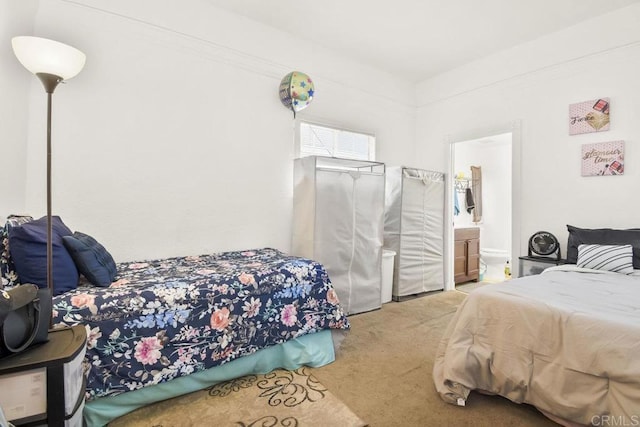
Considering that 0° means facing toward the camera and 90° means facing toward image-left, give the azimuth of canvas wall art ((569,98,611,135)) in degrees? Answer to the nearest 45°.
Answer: approximately 45°

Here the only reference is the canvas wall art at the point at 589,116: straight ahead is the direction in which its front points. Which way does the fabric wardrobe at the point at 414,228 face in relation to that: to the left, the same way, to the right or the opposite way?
to the left

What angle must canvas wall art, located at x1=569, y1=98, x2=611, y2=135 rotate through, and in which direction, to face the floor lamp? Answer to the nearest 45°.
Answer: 0° — it already faces it

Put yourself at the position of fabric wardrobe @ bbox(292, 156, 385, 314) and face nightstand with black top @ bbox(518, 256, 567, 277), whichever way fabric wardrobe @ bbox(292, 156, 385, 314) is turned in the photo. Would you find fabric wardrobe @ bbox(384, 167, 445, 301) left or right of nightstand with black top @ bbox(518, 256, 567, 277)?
left

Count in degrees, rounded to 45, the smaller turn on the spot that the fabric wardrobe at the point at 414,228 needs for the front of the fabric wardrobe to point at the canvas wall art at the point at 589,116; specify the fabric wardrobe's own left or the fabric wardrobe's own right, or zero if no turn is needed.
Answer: approximately 45° to the fabric wardrobe's own left

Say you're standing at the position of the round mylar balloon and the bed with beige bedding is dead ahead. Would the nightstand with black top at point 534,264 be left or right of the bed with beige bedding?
left

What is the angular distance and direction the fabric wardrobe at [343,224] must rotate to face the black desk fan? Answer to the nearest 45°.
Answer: approximately 45° to its left

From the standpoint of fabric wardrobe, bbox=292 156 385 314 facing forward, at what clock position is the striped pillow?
The striped pillow is roughly at 11 o'clock from the fabric wardrobe.

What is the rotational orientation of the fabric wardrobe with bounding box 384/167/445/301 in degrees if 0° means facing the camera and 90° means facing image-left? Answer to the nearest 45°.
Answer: approximately 315°

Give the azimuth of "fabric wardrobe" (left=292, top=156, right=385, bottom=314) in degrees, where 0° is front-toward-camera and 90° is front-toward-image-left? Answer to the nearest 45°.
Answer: approximately 315°
